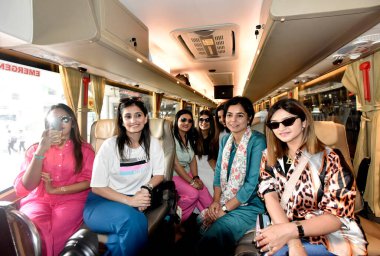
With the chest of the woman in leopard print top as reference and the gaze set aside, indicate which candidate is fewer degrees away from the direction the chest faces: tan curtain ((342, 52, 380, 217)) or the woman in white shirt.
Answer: the woman in white shirt

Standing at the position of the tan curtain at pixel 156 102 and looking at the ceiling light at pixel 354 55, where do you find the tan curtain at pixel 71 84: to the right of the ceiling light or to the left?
right
